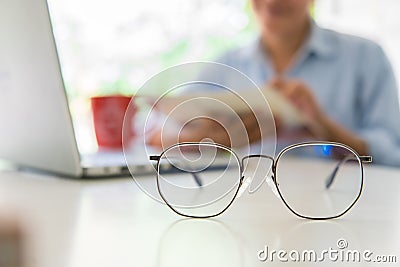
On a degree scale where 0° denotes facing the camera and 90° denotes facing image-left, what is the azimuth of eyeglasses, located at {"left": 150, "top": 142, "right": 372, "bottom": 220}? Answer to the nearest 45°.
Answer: approximately 0°

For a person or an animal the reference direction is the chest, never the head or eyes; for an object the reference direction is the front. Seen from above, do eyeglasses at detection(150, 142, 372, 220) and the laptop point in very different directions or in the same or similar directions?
very different directions

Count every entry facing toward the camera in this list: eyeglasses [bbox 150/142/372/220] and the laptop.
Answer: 1

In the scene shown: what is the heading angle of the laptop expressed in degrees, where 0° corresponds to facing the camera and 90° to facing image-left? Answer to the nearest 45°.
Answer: approximately 225°
